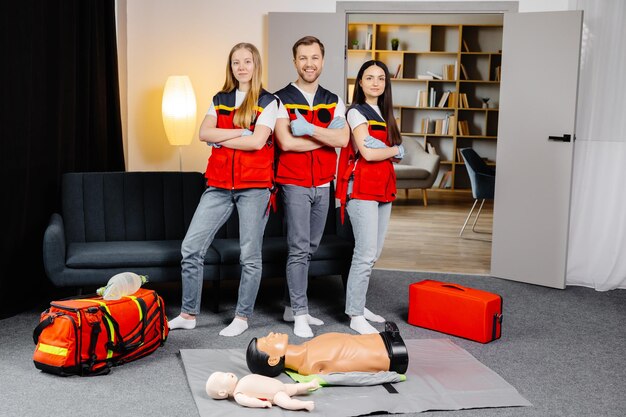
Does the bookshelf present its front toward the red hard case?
yes

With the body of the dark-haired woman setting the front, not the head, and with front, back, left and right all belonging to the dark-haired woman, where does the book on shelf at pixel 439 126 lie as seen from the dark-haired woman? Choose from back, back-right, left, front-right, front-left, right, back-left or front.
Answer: back-left

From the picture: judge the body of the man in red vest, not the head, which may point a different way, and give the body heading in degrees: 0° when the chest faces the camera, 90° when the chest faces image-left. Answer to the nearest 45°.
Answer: approximately 0°

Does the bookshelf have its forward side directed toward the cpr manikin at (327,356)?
yes

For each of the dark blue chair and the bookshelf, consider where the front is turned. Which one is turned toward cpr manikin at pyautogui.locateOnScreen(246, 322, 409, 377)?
the bookshelf

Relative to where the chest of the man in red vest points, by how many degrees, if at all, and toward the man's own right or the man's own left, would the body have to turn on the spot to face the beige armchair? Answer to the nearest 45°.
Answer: approximately 180°

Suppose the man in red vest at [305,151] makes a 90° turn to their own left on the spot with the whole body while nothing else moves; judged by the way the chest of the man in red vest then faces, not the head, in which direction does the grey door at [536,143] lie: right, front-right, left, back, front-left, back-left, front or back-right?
front-left
